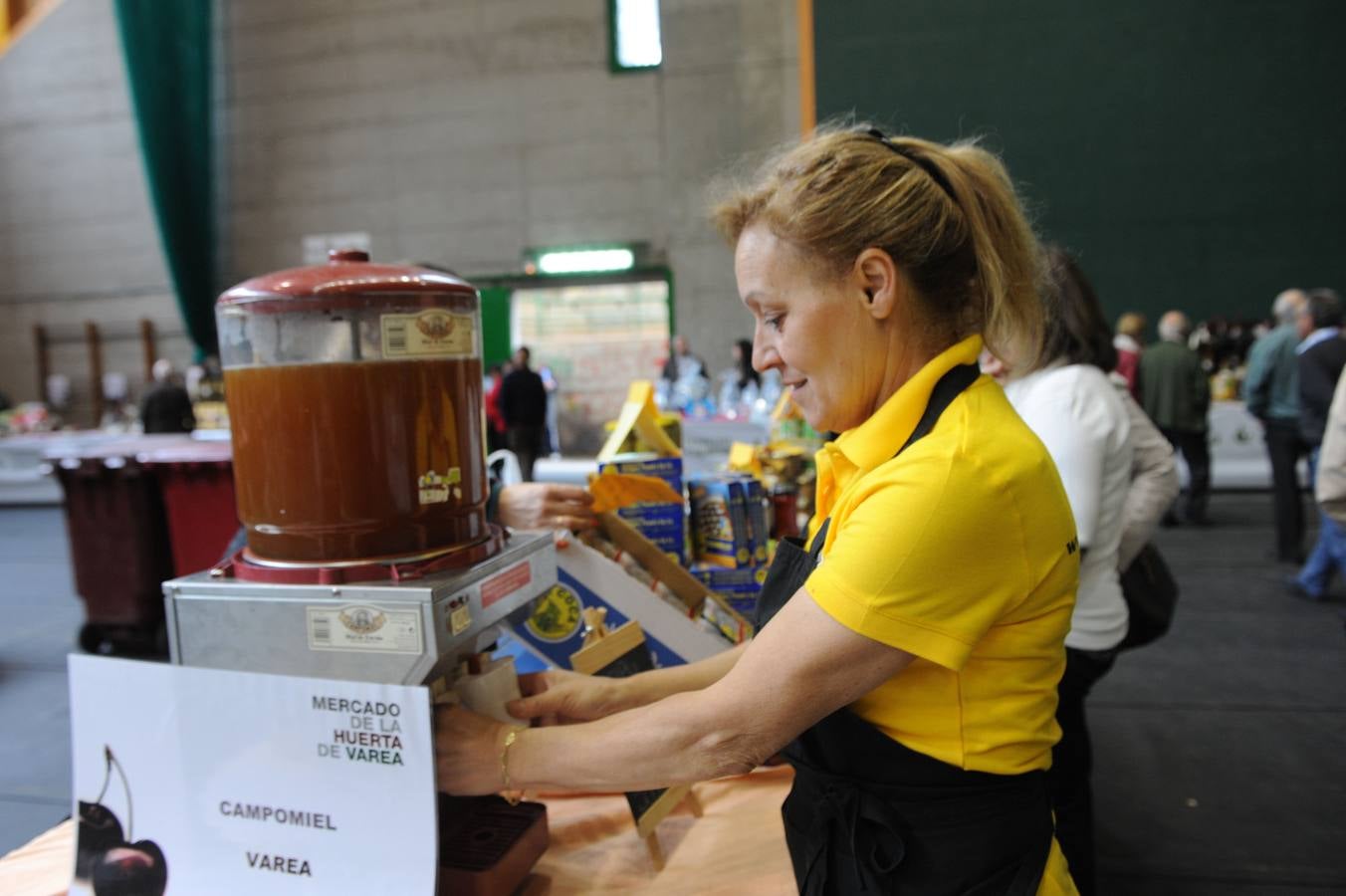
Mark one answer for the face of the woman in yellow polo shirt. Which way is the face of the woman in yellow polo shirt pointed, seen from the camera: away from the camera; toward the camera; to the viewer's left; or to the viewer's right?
to the viewer's left

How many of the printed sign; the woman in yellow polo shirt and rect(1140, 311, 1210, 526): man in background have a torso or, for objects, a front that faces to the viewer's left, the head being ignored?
1

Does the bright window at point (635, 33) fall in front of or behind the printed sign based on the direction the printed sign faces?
behind

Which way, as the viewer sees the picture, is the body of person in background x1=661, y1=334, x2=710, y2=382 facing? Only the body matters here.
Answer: toward the camera

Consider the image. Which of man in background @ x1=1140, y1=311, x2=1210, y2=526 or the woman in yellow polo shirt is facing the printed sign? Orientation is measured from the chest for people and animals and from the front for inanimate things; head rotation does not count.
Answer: the woman in yellow polo shirt

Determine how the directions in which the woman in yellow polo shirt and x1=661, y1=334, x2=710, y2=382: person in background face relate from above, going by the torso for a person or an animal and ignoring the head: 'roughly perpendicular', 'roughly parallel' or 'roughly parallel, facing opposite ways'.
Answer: roughly perpendicular

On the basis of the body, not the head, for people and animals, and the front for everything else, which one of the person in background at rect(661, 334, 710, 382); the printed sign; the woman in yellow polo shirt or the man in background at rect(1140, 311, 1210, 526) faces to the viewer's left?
the woman in yellow polo shirt

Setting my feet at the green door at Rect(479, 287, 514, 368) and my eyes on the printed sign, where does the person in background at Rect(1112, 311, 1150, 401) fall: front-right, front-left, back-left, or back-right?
front-left

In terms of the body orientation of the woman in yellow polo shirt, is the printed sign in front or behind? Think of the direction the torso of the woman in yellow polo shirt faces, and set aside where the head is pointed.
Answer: in front

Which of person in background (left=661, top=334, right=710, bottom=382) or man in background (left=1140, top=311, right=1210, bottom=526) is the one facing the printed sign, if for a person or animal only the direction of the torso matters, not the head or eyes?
the person in background

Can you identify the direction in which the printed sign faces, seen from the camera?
facing the viewer

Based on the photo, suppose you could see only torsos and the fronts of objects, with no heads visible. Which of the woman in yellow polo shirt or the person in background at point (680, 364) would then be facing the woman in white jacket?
the person in background

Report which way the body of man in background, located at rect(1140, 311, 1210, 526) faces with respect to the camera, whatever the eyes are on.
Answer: away from the camera

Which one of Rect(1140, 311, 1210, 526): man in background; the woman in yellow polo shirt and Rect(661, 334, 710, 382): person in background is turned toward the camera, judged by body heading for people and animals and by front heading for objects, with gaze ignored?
the person in background

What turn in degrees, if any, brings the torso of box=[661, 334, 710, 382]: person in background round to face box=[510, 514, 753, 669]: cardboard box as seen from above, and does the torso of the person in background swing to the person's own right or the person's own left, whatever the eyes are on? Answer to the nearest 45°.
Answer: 0° — they already face it

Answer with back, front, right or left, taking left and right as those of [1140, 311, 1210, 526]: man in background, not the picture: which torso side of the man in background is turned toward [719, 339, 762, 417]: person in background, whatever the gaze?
left

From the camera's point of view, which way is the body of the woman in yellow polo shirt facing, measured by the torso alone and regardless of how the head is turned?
to the viewer's left

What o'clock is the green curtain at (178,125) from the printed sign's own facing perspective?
The green curtain is roughly at 6 o'clock from the printed sign.

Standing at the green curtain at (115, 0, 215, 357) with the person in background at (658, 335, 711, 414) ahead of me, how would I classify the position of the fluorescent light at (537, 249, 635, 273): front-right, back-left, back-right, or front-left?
front-left

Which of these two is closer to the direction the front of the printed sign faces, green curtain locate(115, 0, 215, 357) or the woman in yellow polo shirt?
the woman in yellow polo shirt
